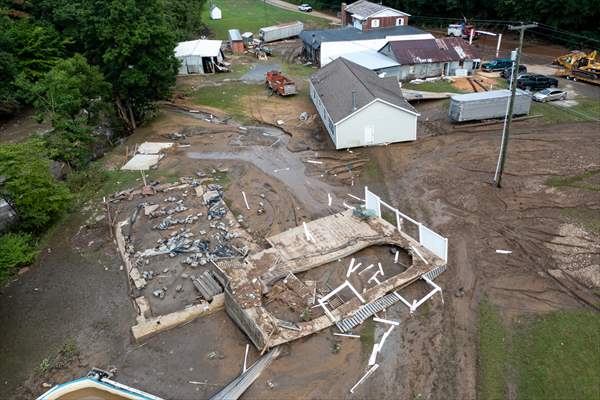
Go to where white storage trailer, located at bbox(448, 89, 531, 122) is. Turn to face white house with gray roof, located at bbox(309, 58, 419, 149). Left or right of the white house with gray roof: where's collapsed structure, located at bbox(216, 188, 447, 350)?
left

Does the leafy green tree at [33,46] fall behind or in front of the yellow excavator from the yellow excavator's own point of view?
in front

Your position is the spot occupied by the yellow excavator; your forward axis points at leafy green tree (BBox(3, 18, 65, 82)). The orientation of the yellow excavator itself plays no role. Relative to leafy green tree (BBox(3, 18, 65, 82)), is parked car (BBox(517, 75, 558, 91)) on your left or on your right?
left

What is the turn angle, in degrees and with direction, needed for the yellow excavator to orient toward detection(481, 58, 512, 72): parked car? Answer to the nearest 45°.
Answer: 0° — it already faces it

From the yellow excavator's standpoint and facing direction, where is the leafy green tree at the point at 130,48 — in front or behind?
in front

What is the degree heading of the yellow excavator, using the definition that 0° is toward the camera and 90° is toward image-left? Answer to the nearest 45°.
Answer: approximately 90°

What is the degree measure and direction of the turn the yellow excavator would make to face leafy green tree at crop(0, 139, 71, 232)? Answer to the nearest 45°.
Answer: approximately 45° to its left

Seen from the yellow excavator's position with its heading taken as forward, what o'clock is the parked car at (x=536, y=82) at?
The parked car is roughly at 10 o'clock from the yellow excavator.

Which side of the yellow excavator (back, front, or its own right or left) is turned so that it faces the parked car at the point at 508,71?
front

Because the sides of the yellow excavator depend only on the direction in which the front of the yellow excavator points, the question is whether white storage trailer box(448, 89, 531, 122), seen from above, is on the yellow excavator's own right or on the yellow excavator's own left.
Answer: on the yellow excavator's own left
